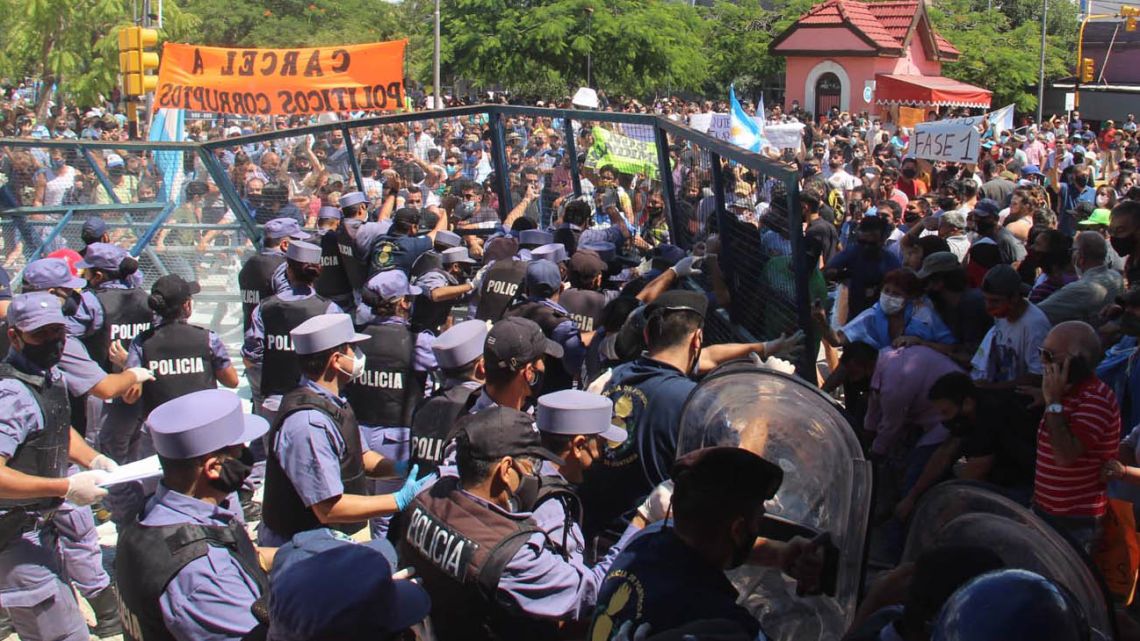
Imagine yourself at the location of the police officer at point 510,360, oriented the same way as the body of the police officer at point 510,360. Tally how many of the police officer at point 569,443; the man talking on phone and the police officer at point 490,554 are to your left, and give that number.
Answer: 0

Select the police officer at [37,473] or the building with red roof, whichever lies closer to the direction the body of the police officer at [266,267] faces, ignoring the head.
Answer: the building with red roof

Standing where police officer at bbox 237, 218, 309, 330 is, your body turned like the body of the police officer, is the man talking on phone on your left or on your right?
on your right

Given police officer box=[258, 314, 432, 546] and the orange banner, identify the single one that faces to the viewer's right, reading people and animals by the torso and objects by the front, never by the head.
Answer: the police officer

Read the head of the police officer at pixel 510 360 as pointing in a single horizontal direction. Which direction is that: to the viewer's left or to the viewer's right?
to the viewer's right

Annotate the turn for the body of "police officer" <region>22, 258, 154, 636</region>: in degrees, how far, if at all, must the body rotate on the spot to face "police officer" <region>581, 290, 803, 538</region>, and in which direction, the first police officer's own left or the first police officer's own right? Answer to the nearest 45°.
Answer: approximately 45° to the first police officer's own right

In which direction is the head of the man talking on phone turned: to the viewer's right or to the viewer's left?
to the viewer's left

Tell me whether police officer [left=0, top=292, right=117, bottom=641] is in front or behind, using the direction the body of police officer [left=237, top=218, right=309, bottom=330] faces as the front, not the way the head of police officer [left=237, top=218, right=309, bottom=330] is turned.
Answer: behind

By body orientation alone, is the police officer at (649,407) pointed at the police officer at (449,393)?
no

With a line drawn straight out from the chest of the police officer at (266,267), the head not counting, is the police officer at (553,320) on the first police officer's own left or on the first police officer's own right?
on the first police officer's own right

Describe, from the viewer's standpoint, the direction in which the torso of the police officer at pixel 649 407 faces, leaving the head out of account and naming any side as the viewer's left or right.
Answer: facing away from the viewer and to the right of the viewer

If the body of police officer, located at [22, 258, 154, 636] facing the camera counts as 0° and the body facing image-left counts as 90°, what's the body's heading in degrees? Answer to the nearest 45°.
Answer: approximately 270°
